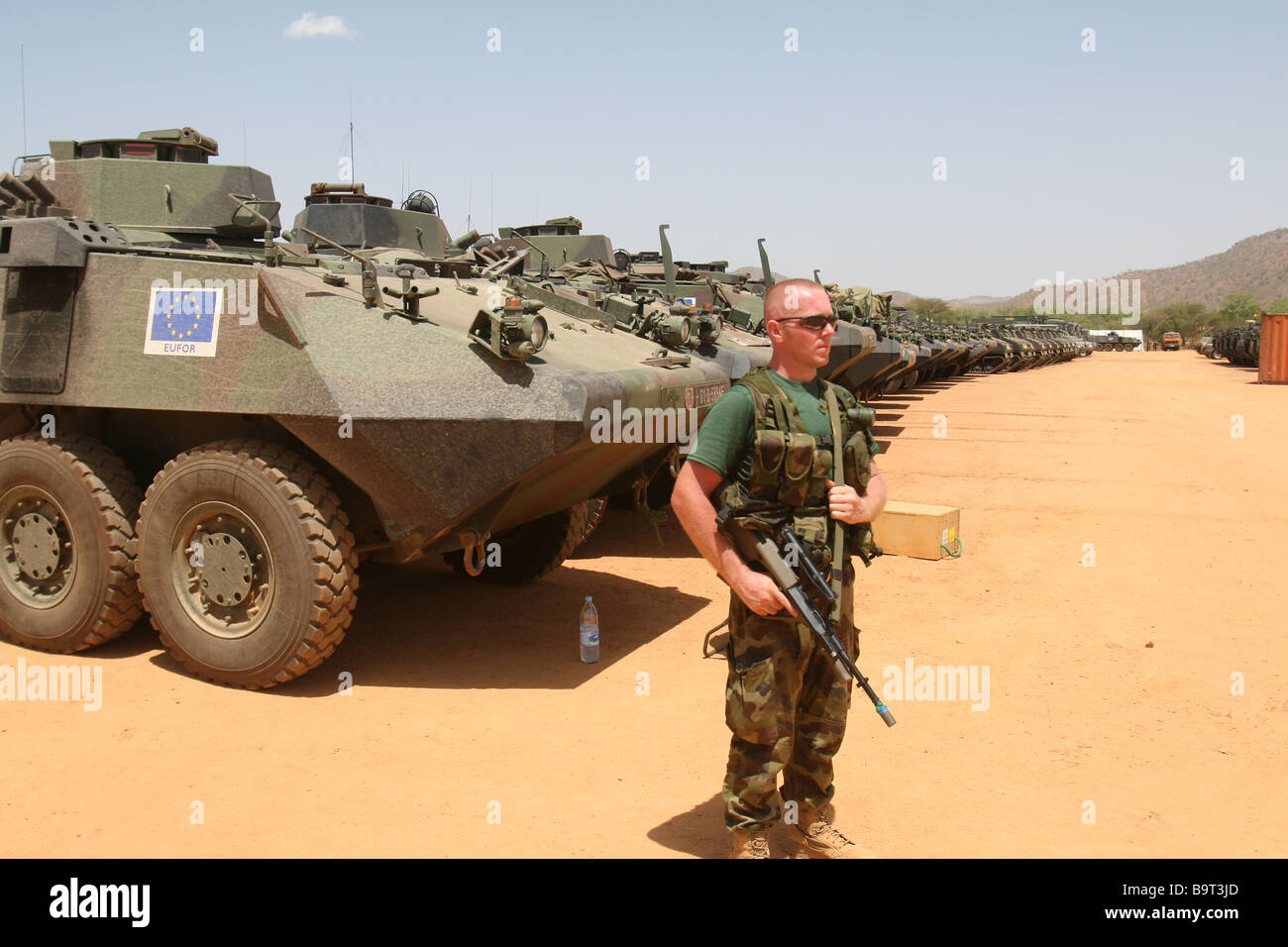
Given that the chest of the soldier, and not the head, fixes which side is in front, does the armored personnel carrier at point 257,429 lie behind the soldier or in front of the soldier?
behind

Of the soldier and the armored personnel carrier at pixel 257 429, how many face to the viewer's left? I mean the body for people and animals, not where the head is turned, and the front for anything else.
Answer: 0

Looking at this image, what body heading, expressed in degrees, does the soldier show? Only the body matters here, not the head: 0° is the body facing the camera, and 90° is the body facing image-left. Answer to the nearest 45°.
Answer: approximately 315°

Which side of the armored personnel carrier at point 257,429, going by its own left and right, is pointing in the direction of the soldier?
front

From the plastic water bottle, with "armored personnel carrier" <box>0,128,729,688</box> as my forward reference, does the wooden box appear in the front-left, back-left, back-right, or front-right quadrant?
back-right

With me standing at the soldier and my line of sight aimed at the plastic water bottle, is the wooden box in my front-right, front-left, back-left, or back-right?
front-right

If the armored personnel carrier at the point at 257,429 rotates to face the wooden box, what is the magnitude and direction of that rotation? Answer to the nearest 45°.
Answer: approximately 90° to its left

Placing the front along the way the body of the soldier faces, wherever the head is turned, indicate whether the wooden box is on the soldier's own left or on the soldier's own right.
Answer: on the soldier's own left

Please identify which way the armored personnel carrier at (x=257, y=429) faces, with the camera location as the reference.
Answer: facing the viewer and to the right of the viewer
